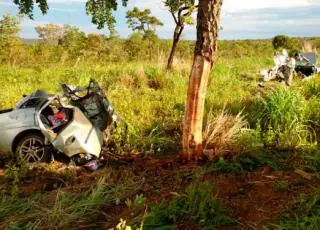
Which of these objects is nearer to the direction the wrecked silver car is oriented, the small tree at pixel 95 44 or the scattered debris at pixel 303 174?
the scattered debris

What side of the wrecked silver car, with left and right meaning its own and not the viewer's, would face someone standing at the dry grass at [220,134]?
front

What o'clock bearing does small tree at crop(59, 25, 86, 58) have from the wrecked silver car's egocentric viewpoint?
The small tree is roughly at 9 o'clock from the wrecked silver car.

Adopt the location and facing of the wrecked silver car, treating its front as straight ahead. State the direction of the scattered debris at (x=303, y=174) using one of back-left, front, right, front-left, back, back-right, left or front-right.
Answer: front-right

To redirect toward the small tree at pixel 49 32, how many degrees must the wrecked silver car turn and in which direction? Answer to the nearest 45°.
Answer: approximately 90° to its left

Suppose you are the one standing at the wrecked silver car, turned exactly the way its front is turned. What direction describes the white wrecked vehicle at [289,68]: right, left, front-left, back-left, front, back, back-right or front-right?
front-left

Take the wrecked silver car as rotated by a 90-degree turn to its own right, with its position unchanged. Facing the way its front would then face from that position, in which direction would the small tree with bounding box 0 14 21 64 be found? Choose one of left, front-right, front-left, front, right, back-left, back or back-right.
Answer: back

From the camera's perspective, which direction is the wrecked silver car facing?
to the viewer's right

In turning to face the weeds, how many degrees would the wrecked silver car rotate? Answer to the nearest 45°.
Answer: approximately 45° to its right

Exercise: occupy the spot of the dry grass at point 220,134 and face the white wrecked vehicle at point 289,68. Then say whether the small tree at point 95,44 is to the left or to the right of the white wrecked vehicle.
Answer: left

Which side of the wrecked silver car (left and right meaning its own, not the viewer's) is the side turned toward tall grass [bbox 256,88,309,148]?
front

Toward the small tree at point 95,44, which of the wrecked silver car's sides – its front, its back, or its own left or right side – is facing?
left

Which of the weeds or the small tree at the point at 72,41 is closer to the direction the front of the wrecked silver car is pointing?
the weeds
